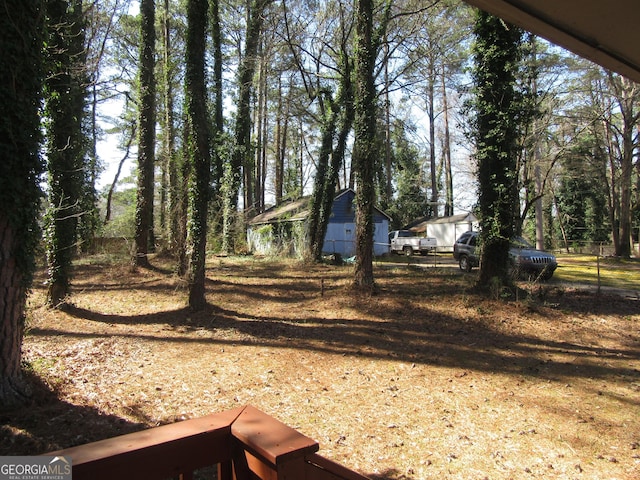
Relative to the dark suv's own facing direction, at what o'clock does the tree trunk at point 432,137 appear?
The tree trunk is roughly at 7 o'clock from the dark suv.

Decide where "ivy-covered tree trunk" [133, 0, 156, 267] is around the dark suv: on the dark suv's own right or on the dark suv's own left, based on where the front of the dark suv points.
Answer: on the dark suv's own right

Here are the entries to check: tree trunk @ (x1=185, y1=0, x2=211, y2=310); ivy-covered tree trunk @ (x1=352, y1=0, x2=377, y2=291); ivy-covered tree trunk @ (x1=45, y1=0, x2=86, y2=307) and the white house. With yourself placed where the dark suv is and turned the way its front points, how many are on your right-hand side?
3

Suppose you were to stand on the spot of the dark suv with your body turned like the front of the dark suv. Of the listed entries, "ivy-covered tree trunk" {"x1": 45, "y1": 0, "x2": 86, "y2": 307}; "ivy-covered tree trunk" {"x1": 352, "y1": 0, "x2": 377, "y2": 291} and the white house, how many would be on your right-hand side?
2

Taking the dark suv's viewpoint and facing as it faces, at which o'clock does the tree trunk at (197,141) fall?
The tree trunk is roughly at 3 o'clock from the dark suv.

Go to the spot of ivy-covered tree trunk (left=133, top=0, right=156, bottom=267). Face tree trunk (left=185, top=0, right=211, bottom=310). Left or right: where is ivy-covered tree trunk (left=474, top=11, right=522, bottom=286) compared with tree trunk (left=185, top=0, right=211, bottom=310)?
left

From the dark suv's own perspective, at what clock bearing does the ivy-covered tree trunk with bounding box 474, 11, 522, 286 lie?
The ivy-covered tree trunk is roughly at 2 o'clock from the dark suv.

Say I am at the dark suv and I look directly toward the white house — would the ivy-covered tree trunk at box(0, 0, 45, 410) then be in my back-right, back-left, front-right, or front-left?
back-left

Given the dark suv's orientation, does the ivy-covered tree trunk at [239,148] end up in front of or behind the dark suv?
behind

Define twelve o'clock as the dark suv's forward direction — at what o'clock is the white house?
The white house is roughly at 7 o'clock from the dark suv.

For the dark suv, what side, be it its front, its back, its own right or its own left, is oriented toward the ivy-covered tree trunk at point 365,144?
right

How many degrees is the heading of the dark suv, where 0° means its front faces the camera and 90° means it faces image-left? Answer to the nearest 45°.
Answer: approximately 315°

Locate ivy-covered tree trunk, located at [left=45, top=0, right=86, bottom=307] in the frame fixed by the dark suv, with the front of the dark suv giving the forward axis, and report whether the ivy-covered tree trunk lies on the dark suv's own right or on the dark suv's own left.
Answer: on the dark suv's own right

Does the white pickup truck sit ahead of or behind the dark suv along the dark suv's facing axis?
behind
